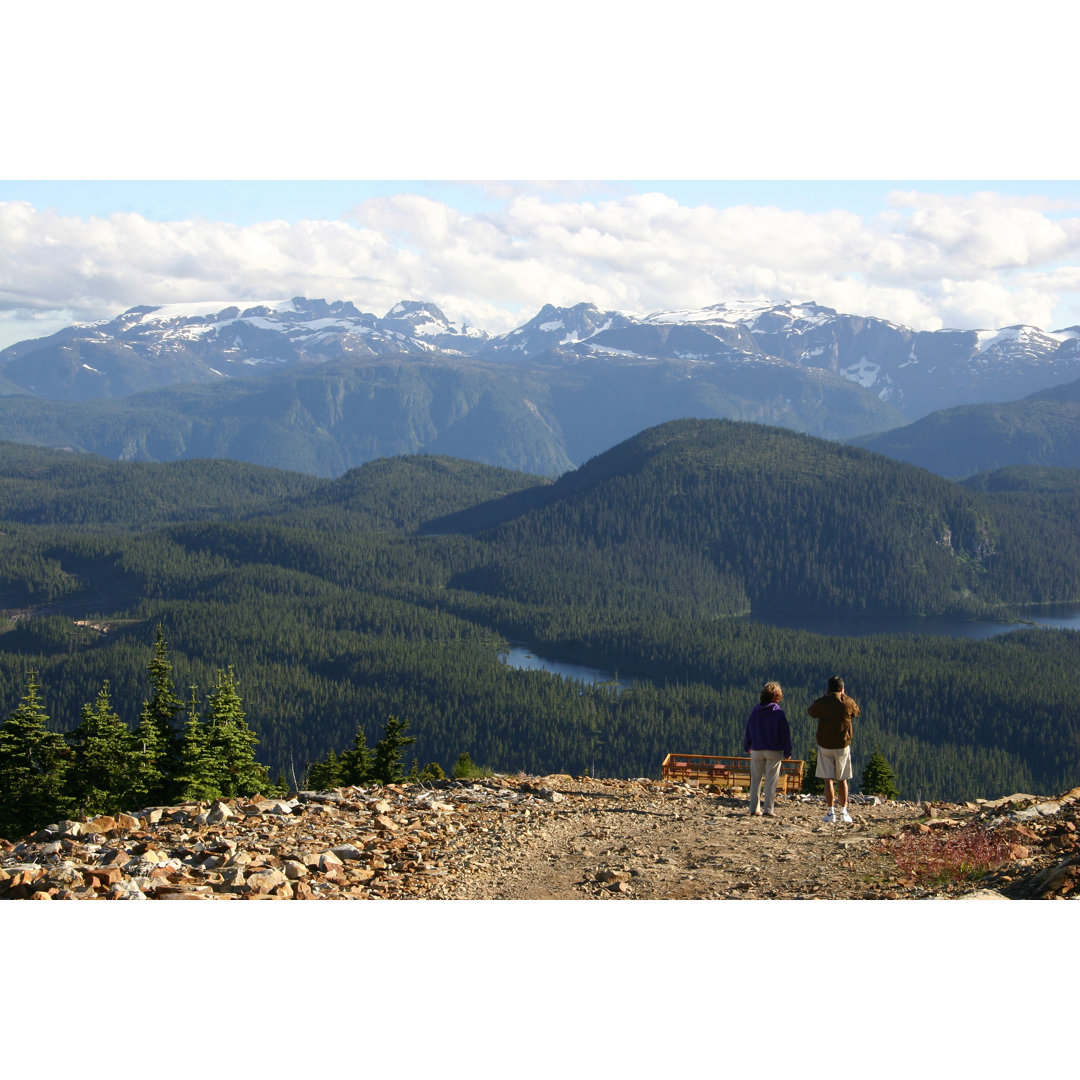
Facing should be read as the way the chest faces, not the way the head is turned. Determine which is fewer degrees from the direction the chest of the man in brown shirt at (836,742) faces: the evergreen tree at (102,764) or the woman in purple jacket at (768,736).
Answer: the evergreen tree

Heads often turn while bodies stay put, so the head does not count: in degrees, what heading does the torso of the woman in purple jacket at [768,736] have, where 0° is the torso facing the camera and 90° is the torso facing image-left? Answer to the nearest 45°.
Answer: approximately 180°

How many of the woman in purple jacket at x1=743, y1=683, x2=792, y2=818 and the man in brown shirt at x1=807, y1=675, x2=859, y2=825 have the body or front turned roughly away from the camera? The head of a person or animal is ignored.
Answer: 2

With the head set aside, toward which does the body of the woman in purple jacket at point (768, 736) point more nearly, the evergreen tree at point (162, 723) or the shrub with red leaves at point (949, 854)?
the evergreen tree

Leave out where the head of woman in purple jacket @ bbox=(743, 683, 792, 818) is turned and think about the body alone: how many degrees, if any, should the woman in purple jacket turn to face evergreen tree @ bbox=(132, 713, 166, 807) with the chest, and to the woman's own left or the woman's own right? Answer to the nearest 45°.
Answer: approximately 45° to the woman's own left

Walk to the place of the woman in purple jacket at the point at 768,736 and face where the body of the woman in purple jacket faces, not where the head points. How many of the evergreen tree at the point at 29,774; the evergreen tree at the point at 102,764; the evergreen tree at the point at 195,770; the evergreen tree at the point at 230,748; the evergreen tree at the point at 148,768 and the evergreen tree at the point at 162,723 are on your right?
0

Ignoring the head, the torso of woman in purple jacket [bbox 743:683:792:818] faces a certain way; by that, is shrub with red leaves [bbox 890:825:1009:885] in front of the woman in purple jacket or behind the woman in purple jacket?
behind

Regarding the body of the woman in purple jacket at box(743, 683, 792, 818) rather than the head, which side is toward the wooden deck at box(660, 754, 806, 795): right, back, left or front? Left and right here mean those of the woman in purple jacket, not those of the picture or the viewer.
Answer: front

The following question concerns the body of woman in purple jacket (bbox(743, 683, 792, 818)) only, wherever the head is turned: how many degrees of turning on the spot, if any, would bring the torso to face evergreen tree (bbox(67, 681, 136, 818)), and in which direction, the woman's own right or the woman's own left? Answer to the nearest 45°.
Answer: approximately 45° to the woman's own left

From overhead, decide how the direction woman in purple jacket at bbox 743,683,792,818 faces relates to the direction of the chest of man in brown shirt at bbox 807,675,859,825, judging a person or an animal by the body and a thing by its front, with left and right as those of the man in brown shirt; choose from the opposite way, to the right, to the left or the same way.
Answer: the same way

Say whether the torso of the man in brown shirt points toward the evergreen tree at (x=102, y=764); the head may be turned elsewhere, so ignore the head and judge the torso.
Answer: no

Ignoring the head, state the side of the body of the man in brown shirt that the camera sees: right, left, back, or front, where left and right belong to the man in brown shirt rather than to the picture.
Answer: back
